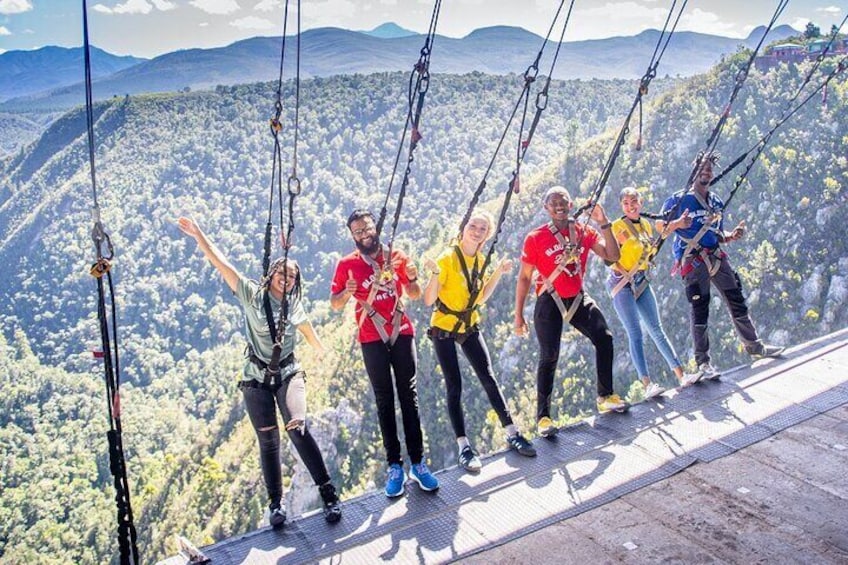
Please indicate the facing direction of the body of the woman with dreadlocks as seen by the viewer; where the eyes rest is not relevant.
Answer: toward the camera

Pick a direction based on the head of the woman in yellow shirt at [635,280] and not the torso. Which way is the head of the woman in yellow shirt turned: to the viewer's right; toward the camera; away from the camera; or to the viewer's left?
toward the camera

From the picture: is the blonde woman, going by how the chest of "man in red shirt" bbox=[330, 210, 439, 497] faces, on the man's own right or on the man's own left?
on the man's own left

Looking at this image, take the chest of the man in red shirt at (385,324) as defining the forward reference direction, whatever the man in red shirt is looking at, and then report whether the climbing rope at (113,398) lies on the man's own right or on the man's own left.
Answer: on the man's own right

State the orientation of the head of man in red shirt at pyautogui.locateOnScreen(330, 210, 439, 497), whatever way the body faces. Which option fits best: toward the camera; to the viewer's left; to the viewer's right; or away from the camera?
toward the camera

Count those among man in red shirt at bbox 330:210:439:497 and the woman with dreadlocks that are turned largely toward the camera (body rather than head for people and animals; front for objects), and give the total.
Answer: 2

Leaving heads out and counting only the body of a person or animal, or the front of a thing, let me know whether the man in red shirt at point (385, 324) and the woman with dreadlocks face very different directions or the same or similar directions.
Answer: same or similar directions

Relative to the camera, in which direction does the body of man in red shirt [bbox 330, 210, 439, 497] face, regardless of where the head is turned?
toward the camera

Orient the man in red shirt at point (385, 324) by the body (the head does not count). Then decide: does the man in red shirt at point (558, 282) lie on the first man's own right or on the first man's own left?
on the first man's own left

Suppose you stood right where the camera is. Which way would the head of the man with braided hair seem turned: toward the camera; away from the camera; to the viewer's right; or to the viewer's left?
toward the camera

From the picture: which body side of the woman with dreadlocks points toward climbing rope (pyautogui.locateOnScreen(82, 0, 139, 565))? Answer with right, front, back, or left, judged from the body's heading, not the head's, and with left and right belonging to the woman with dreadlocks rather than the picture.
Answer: right

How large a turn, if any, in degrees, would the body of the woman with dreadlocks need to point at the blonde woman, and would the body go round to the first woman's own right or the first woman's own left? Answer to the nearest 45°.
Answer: approximately 90° to the first woman's own left
